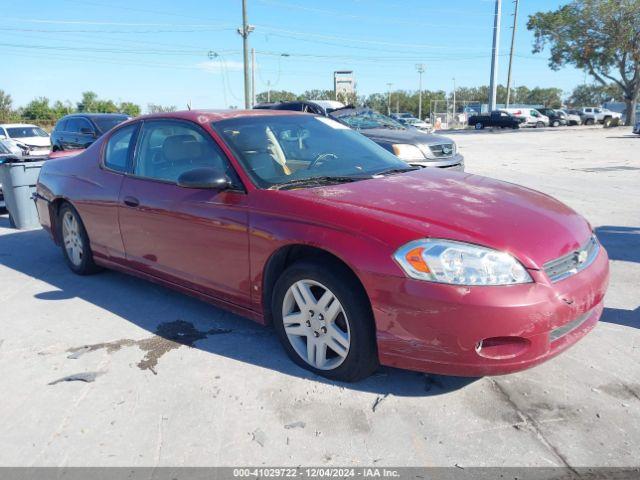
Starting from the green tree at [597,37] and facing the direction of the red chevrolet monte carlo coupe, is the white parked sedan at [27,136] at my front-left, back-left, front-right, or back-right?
front-right

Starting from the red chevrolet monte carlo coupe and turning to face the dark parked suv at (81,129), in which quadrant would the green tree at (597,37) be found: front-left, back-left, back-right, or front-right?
front-right

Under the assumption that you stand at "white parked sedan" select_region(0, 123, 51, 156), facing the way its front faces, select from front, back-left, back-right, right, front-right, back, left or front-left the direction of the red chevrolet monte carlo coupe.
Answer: front-right

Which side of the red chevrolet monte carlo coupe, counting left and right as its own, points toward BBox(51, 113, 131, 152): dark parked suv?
back

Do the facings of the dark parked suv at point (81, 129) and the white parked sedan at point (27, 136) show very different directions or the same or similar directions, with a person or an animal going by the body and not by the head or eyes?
same or similar directions

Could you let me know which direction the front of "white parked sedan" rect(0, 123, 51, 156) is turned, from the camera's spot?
facing the viewer and to the right of the viewer

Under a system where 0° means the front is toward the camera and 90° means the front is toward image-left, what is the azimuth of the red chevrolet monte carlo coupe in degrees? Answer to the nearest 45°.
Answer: approximately 315°

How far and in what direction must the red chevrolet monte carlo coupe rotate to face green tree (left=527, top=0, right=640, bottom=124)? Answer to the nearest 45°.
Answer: approximately 90° to its left

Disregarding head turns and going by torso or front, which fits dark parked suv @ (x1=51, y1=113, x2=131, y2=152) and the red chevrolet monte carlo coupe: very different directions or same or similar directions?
same or similar directions

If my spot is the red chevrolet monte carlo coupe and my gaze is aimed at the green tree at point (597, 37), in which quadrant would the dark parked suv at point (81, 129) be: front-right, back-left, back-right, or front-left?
front-left

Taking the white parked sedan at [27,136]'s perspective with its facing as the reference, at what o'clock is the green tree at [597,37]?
The green tree is roughly at 10 o'clock from the white parked sedan.

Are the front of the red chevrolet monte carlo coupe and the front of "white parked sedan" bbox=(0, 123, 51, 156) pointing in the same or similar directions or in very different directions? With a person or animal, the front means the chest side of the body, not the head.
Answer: same or similar directions

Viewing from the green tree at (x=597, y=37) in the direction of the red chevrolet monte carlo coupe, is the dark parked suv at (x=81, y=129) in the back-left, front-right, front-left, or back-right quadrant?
front-right
